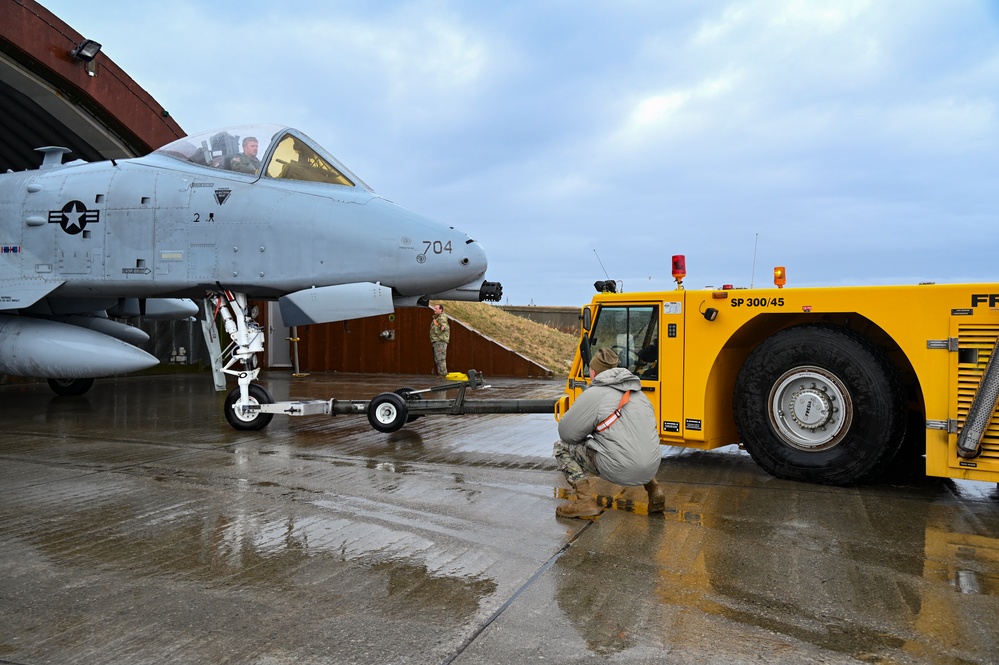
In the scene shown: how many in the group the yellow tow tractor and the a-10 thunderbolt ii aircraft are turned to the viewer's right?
1

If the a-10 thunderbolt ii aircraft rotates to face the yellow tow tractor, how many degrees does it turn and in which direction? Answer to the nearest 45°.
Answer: approximately 45° to its right

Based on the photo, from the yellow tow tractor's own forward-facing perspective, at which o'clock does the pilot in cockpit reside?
The pilot in cockpit is roughly at 12 o'clock from the yellow tow tractor.

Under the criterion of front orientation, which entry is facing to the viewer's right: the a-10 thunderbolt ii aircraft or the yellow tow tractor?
the a-10 thunderbolt ii aircraft

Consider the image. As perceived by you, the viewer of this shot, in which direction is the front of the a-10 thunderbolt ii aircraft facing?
facing to the right of the viewer

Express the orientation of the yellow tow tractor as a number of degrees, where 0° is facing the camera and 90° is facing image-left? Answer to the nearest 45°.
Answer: approximately 90°

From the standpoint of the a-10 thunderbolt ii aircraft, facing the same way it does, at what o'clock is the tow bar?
The tow bar is roughly at 1 o'clock from the a-10 thunderbolt ii aircraft.

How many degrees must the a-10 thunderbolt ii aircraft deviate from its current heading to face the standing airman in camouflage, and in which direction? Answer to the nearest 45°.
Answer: approximately 45° to its left

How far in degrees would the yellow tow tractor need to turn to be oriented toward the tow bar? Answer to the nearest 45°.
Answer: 0° — it already faces it
